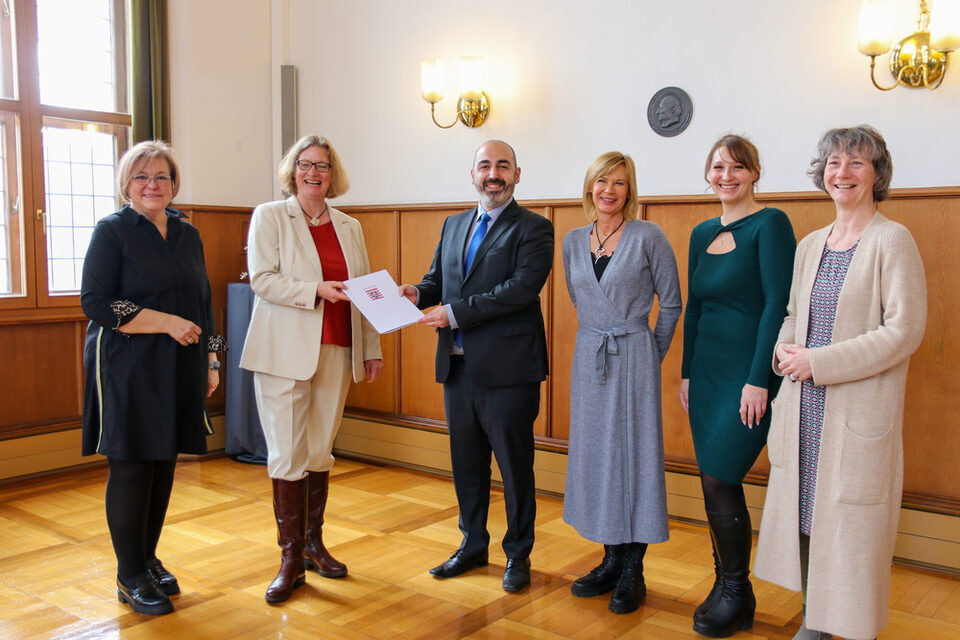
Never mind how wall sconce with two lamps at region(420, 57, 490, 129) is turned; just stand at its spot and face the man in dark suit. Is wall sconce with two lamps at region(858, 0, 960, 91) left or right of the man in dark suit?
left

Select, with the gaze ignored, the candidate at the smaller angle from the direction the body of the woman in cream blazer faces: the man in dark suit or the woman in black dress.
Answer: the man in dark suit

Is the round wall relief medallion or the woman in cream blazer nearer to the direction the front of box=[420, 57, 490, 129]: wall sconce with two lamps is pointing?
the woman in cream blazer

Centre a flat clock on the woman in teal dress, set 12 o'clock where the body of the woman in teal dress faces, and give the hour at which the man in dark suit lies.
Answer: The man in dark suit is roughly at 2 o'clock from the woman in teal dress.

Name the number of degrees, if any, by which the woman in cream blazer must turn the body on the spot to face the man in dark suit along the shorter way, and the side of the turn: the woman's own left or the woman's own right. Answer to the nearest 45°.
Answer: approximately 45° to the woman's own left

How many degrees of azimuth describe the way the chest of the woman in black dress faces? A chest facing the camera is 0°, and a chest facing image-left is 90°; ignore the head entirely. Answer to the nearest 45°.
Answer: approximately 315°

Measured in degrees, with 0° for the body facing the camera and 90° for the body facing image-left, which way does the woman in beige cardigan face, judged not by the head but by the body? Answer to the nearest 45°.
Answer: approximately 45°

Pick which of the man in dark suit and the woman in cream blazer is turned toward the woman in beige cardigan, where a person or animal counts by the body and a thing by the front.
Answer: the woman in cream blazer

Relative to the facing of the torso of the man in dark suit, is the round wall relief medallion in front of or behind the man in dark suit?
behind

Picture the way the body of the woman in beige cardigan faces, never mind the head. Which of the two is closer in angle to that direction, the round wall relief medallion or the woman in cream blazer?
the woman in cream blazer

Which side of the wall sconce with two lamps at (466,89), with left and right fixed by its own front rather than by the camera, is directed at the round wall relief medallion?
left
